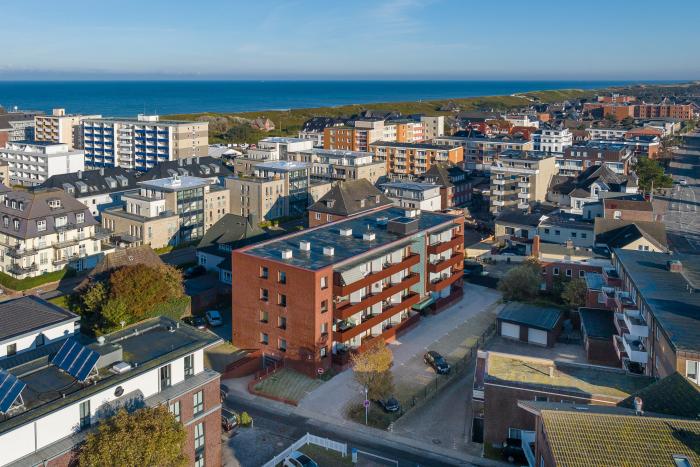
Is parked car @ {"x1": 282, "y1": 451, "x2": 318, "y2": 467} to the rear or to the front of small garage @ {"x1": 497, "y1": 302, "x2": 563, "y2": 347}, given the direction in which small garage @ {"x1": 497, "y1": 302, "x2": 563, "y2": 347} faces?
to the front

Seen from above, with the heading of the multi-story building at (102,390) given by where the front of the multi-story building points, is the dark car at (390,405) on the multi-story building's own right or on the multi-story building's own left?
on the multi-story building's own left

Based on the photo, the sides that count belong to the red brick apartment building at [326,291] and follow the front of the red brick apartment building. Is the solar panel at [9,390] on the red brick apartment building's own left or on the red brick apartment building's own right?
on the red brick apartment building's own right

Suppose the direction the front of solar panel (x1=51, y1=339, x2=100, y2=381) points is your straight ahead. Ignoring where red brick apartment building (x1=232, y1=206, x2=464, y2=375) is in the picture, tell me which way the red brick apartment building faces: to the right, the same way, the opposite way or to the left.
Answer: to the left

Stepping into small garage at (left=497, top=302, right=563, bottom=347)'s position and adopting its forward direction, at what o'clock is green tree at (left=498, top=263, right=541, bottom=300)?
The green tree is roughly at 6 o'clock from the small garage.

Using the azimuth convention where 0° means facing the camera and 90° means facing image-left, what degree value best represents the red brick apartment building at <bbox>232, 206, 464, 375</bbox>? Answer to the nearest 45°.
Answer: approximately 315°

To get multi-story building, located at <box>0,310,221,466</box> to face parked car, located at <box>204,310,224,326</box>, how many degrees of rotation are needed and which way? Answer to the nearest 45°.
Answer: approximately 135° to its left

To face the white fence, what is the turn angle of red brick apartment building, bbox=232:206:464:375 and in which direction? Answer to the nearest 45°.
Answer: approximately 45° to its right
